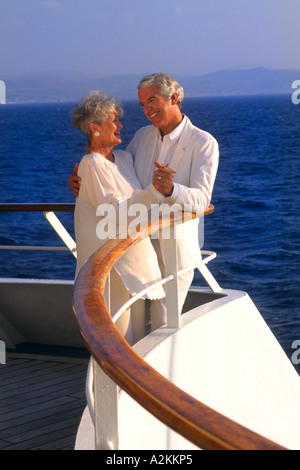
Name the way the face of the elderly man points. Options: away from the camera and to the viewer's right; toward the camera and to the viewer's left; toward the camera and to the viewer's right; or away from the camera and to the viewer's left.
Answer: toward the camera and to the viewer's left

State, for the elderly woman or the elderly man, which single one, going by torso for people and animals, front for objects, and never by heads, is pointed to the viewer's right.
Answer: the elderly woman

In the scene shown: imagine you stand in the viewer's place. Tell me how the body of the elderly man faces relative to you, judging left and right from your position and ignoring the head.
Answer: facing the viewer and to the left of the viewer

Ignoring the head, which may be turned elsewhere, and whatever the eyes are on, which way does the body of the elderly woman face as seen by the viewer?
to the viewer's right

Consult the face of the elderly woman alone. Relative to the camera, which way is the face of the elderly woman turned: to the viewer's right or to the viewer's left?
to the viewer's right

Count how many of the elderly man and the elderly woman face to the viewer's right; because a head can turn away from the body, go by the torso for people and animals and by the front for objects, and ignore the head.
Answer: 1
